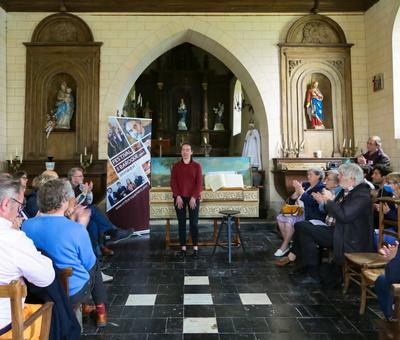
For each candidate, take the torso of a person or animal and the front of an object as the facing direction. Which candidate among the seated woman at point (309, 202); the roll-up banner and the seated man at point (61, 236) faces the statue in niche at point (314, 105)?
the seated man

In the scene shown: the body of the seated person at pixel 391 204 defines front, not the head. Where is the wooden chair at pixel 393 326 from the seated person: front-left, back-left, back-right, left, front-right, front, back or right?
left

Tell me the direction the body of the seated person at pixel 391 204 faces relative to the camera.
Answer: to the viewer's left

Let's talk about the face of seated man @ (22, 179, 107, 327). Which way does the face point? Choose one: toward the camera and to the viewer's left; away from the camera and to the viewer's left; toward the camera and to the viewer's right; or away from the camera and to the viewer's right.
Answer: away from the camera and to the viewer's right

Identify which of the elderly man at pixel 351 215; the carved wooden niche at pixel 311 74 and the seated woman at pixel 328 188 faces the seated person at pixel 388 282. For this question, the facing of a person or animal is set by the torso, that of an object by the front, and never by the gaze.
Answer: the carved wooden niche

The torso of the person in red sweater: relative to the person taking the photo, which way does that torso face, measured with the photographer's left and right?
facing the viewer

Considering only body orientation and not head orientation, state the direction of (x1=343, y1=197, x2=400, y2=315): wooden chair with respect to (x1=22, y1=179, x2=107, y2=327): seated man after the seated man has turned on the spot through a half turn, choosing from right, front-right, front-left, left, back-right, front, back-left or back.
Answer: back-left

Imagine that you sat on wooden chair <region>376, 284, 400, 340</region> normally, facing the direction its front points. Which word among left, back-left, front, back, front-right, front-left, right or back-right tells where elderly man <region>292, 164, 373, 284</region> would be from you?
right

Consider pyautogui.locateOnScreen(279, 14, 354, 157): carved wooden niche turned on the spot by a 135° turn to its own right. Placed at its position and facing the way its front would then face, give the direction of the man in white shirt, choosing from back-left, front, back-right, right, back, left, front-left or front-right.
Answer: back-left

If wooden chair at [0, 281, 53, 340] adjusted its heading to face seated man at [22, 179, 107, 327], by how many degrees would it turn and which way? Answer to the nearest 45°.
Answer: approximately 45° to its left

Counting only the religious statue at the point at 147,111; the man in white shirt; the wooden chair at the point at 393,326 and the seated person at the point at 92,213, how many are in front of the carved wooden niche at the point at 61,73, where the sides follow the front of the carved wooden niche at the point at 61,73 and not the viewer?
3

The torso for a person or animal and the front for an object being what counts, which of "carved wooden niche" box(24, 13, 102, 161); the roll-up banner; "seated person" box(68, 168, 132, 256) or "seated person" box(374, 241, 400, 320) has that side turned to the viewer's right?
"seated person" box(68, 168, 132, 256)

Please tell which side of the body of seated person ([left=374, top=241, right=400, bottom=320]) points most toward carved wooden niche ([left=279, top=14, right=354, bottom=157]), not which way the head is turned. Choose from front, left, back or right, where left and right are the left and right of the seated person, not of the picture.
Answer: right

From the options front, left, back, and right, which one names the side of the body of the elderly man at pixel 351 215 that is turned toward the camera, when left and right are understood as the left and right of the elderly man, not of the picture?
left

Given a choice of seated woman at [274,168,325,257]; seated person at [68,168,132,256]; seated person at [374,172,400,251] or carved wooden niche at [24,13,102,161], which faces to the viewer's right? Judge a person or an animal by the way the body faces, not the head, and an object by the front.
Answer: seated person at [68,168,132,256]

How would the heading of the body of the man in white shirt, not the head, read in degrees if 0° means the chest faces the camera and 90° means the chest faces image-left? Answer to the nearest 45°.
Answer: approximately 225°

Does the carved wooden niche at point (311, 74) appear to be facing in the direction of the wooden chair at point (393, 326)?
yes

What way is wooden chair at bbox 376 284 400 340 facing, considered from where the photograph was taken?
facing to the left of the viewer
